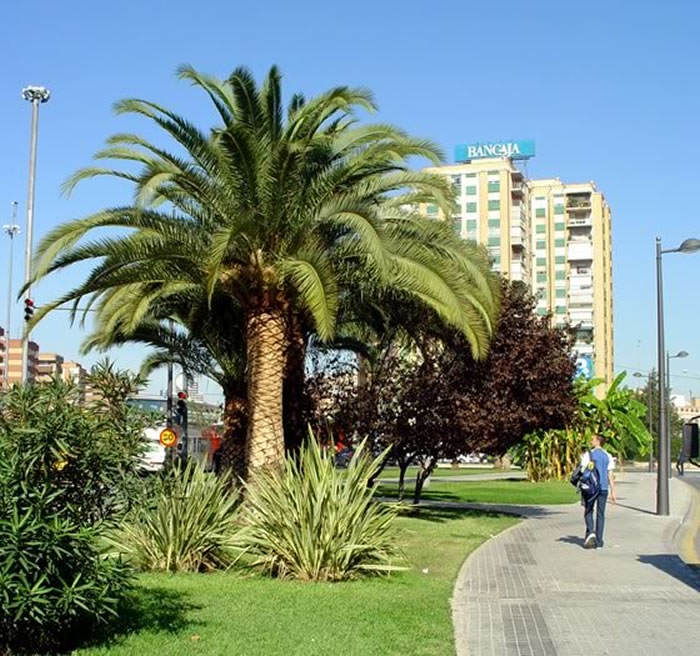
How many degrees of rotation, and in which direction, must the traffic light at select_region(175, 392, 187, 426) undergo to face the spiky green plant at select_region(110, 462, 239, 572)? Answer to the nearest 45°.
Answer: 0° — it already faces it

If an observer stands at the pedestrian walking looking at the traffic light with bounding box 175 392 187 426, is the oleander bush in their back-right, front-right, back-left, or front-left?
back-left

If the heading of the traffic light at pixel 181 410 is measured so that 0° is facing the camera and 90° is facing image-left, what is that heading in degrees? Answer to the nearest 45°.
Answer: approximately 0°

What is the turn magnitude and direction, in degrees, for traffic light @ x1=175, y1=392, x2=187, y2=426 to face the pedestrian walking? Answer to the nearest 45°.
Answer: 0° — it already faces them

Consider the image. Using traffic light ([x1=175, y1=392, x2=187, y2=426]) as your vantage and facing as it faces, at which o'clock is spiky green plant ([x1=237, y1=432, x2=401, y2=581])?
The spiky green plant is roughly at 12 o'clock from the traffic light.

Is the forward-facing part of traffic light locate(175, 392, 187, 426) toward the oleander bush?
yes
